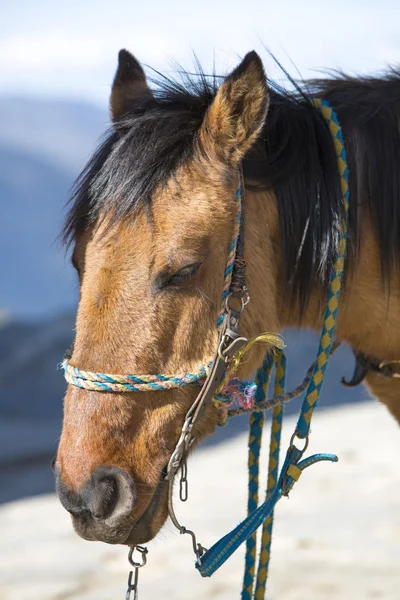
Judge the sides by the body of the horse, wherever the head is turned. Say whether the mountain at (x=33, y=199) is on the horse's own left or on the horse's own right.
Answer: on the horse's own right

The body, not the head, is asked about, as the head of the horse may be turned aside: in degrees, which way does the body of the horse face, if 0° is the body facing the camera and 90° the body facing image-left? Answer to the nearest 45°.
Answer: approximately 45°
